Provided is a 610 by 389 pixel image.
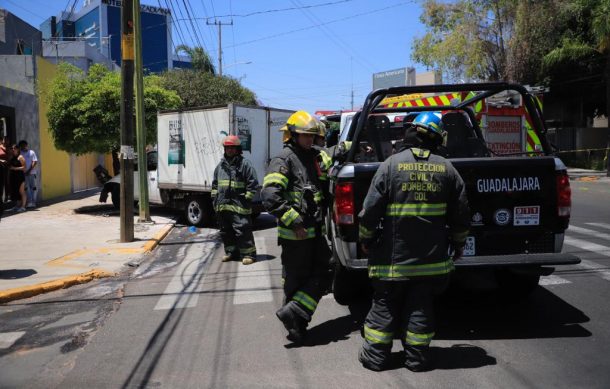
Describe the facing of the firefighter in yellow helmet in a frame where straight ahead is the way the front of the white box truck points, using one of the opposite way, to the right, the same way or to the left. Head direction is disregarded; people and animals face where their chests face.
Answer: the opposite way

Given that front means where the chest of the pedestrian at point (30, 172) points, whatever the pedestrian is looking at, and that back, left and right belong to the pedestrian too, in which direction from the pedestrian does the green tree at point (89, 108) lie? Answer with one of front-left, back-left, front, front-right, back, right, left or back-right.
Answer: left

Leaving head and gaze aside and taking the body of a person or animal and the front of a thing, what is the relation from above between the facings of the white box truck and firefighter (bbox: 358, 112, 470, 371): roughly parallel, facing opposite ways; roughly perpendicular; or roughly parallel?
roughly perpendicular

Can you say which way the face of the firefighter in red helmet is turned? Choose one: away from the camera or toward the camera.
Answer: toward the camera

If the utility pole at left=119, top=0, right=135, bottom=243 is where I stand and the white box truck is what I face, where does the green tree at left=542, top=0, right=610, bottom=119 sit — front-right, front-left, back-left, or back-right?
front-right

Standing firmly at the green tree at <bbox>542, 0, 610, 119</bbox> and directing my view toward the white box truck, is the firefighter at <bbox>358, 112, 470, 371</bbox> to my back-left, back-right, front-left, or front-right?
front-left

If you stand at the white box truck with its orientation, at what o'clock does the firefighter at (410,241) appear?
The firefighter is roughly at 7 o'clock from the white box truck.

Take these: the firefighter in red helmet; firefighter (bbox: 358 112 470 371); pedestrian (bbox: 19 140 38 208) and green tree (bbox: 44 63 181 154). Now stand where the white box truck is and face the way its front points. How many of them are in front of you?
2

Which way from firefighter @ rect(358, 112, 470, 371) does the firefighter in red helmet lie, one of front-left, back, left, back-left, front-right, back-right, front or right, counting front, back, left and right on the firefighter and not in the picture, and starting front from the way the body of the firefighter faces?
front-left

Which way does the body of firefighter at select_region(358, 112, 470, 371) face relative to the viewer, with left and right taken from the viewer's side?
facing away from the viewer

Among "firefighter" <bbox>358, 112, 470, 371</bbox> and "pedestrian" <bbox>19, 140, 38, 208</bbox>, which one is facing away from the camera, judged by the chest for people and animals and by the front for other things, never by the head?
the firefighter

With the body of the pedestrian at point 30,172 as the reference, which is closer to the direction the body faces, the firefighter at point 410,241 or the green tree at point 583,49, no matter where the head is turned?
the firefighter

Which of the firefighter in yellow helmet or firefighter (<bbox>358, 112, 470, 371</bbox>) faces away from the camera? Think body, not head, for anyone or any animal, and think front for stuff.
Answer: the firefighter

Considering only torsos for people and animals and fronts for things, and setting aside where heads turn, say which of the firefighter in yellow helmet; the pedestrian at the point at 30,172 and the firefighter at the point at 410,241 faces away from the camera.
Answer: the firefighter

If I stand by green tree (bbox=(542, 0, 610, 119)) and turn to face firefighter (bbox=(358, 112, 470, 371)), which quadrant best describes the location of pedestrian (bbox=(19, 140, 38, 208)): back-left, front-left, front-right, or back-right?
front-right

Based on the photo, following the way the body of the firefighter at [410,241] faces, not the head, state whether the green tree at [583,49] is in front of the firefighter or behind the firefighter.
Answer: in front

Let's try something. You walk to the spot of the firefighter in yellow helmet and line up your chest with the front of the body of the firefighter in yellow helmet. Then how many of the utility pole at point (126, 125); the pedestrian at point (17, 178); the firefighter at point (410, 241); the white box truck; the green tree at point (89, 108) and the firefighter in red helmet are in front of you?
1

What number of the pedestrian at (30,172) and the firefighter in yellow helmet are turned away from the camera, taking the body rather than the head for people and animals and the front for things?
0

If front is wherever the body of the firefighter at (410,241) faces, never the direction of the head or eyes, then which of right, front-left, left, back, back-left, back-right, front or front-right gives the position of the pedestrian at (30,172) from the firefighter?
front-left
